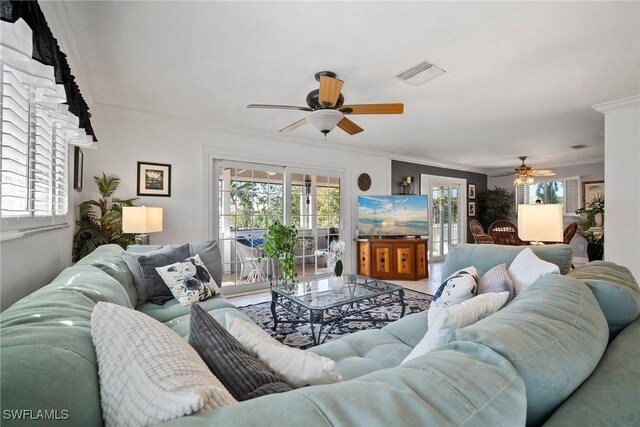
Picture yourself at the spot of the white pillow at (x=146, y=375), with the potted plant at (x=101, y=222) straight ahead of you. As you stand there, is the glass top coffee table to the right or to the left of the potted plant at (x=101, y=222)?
right

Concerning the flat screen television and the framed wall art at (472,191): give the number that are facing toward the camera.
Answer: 2

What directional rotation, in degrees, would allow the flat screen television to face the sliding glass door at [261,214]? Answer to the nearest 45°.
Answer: approximately 45° to its right

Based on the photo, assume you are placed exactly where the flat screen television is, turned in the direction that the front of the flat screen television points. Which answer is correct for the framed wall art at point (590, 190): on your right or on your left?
on your left

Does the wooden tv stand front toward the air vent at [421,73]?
yes

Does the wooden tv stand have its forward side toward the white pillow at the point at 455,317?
yes

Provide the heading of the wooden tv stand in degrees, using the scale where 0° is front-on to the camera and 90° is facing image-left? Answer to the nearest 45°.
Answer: approximately 0°

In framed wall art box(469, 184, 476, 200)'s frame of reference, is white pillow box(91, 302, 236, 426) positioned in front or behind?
in front

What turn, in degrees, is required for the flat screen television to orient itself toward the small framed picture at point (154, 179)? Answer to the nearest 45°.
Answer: approximately 45° to its right

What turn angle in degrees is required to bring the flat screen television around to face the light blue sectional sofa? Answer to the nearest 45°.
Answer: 0° — it already faces it

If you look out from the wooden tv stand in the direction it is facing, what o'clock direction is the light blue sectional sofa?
The light blue sectional sofa is roughly at 12 o'clock from the wooden tv stand.

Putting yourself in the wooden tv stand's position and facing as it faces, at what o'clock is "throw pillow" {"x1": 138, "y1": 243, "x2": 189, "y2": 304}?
The throw pillow is roughly at 1 o'clock from the wooden tv stand.

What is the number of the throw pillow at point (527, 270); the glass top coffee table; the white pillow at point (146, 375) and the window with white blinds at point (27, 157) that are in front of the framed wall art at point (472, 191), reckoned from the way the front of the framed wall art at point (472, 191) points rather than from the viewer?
4
